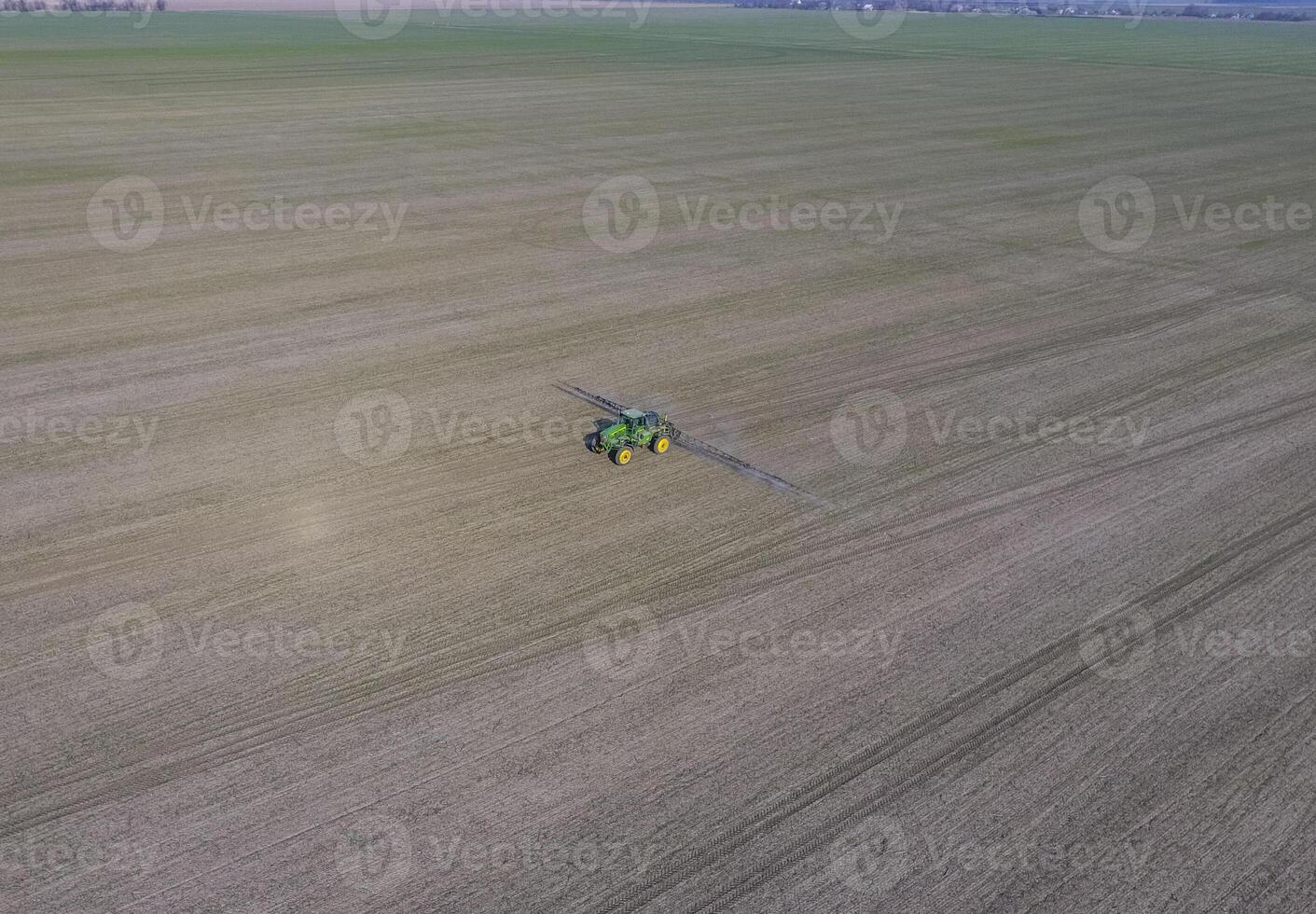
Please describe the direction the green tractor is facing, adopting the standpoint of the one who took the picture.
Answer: facing the viewer and to the left of the viewer
